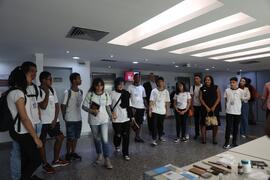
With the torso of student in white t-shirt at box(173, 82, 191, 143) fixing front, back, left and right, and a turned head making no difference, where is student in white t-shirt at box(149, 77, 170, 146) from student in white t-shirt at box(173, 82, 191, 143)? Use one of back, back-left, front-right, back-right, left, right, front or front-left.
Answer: front-right

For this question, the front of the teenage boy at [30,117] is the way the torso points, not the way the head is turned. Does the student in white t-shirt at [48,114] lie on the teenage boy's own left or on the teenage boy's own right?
on the teenage boy's own left

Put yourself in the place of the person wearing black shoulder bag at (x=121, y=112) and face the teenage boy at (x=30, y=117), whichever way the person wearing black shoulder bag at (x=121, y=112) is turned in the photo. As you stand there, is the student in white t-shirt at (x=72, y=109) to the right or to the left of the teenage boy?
right

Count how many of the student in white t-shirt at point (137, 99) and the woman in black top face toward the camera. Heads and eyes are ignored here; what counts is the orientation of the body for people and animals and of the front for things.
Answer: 2

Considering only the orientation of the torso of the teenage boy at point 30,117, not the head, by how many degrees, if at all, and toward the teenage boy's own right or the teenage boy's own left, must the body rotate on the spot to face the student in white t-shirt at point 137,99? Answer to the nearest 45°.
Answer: approximately 45° to the teenage boy's own left

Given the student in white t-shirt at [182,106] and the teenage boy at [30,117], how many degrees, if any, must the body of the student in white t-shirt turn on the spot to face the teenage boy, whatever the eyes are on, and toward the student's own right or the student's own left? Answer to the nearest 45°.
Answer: approximately 45° to the student's own right
